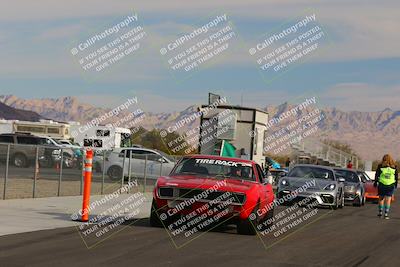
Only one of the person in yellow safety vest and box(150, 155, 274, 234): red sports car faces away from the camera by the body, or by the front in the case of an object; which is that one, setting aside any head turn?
the person in yellow safety vest

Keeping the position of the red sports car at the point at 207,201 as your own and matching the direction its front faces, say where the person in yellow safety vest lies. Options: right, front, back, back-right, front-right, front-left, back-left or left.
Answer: back-left

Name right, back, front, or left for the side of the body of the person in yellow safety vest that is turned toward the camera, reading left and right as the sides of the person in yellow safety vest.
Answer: back

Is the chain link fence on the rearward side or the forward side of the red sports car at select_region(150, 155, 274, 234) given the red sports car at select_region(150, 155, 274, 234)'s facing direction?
on the rearward side

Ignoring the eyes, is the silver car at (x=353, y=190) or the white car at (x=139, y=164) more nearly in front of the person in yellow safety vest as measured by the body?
the silver car

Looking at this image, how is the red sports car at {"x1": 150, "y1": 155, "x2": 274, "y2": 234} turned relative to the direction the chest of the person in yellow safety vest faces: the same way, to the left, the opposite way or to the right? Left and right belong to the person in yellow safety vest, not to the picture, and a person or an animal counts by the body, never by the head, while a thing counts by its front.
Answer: the opposite way

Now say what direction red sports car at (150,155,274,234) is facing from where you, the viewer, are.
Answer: facing the viewer
